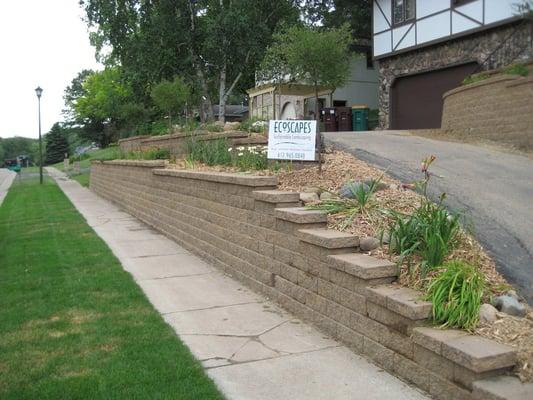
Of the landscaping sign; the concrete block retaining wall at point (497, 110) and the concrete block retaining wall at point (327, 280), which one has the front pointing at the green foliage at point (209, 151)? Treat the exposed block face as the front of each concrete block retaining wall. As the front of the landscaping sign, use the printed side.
the concrete block retaining wall at point (497, 110)

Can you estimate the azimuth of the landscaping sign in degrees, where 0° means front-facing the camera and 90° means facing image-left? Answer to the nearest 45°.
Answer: approximately 0°

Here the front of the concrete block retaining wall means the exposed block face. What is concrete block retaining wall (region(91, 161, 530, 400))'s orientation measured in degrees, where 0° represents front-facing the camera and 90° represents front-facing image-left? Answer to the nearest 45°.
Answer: approximately 45°

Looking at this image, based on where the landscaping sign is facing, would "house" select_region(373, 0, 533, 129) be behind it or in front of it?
behind

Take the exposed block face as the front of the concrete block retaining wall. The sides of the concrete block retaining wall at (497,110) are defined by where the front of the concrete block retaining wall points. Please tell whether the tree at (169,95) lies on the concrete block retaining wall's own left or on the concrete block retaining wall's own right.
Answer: on the concrete block retaining wall's own right

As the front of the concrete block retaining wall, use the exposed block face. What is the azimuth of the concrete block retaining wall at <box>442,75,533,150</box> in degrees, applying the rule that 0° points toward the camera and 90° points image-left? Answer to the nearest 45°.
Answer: approximately 45°

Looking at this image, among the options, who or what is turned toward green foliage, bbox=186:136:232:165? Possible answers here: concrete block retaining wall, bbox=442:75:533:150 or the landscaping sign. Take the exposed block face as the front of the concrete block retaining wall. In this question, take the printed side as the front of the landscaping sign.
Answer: the concrete block retaining wall
